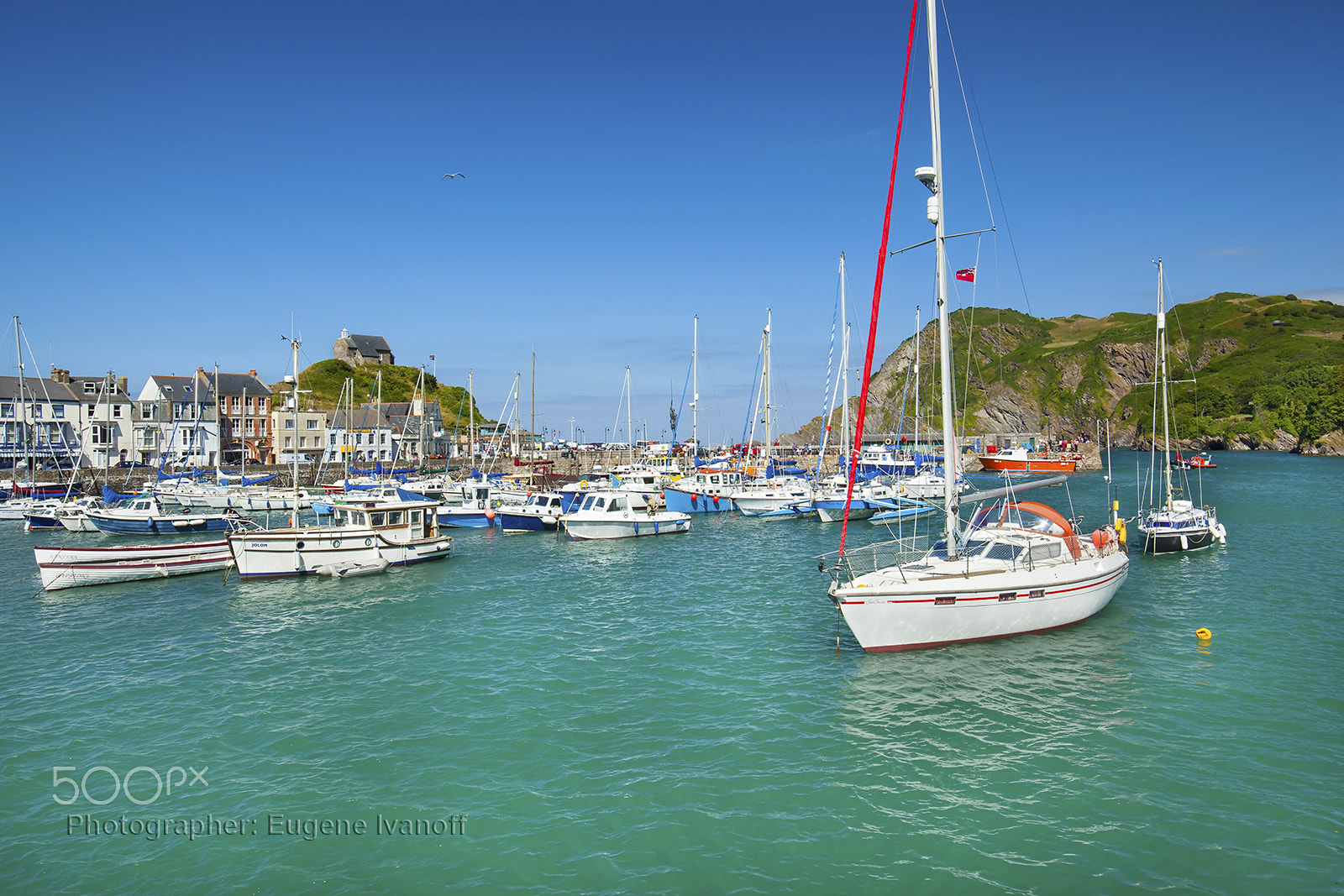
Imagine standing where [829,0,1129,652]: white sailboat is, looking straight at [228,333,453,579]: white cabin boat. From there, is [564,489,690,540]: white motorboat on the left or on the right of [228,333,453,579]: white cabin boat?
right

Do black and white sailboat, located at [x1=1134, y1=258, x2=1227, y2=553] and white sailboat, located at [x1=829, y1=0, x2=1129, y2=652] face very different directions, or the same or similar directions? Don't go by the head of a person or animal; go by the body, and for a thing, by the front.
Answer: same or similar directions

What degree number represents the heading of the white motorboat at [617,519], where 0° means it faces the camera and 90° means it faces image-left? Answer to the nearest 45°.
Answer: approximately 45°

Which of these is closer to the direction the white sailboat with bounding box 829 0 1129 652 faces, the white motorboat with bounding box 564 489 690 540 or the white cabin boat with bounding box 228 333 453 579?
the white cabin boat

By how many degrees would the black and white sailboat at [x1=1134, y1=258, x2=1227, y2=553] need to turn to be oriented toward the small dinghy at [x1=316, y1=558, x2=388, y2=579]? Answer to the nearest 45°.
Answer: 0° — it already faces it

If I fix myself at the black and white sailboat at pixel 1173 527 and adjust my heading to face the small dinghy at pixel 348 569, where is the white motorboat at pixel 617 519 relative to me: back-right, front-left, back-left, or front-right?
front-right

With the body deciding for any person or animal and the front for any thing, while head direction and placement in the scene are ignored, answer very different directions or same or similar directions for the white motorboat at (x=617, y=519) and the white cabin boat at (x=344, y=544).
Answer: same or similar directions

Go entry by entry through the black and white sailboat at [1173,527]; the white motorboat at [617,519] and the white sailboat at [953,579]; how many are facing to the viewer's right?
0

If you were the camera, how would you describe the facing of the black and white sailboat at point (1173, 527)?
facing the viewer and to the left of the viewer

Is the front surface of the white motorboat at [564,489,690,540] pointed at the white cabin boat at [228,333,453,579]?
yes

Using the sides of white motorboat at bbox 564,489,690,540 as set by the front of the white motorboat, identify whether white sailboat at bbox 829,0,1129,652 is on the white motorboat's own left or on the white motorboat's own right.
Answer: on the white motorboat's own left

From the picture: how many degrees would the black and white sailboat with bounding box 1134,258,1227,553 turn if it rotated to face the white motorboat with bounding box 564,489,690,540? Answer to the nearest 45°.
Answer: approximately 45° to its right

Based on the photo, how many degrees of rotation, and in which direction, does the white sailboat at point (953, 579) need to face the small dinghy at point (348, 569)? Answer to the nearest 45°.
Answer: approximately 45° to its right

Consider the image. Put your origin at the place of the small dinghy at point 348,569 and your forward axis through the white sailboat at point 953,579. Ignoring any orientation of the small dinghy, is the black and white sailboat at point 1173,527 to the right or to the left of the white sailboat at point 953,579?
left
